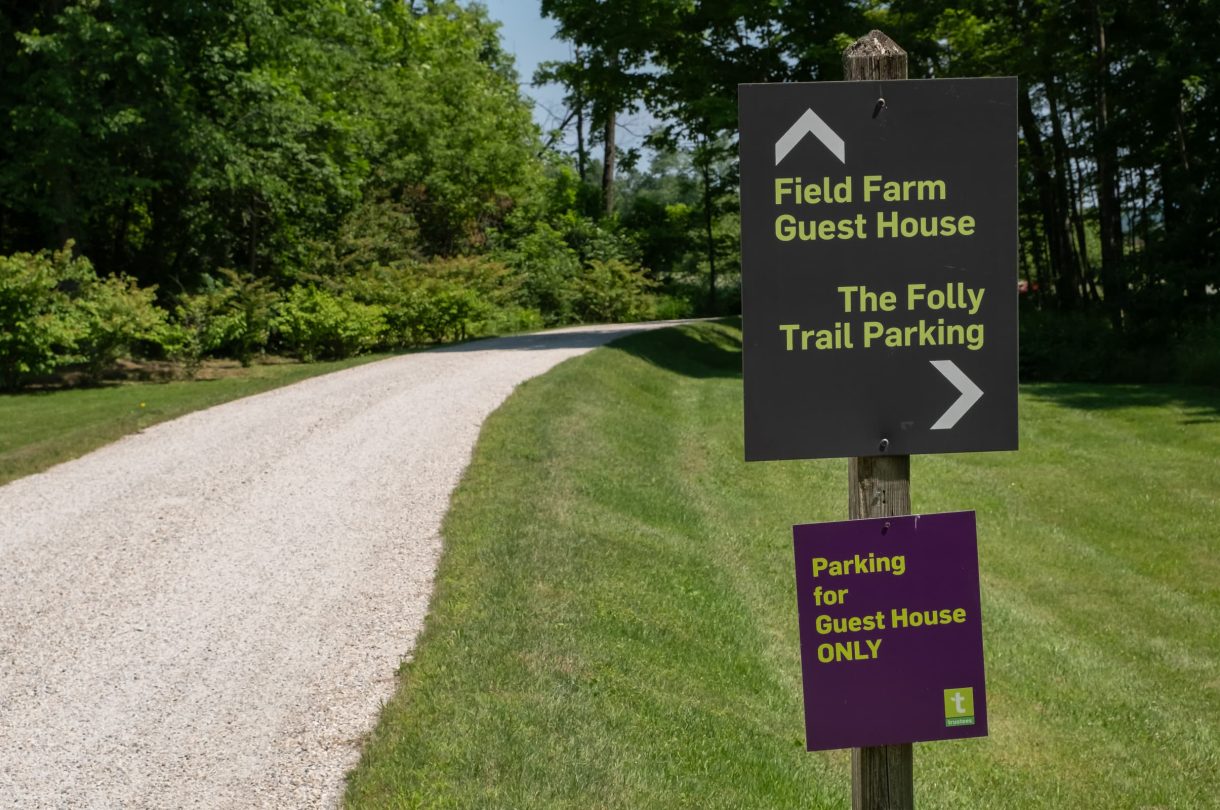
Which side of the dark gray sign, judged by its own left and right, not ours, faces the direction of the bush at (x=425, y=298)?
back

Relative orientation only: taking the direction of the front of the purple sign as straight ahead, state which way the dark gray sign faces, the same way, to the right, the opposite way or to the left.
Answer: the same way

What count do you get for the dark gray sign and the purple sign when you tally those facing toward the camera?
2

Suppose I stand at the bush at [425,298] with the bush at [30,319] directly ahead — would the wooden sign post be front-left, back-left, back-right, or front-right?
front-left

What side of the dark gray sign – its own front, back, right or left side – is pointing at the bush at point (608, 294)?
back

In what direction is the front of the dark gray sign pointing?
toward the camera

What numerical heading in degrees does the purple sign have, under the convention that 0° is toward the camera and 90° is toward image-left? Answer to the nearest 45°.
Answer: approximately 0°

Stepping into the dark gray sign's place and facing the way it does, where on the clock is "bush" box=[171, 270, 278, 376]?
The bush is roughly at 5 o'clock from the dark gray sign.

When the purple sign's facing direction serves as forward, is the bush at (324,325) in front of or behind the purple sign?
behind

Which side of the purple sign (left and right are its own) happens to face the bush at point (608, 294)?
back

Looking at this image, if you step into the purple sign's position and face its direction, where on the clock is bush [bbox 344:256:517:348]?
The bush is roughly at 5 o'clock from the purple sign.

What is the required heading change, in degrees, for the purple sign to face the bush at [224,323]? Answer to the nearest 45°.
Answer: approximately 135° to its right

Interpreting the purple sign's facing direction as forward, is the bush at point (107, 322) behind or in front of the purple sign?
behind

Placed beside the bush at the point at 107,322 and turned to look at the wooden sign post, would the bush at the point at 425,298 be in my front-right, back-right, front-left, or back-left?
back-left

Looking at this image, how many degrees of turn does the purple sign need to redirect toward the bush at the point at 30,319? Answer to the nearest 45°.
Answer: approximately 135° to its right

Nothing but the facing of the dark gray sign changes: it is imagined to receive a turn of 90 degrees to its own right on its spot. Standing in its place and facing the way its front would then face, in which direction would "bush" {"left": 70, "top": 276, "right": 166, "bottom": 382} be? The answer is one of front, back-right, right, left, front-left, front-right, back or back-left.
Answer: front-right
